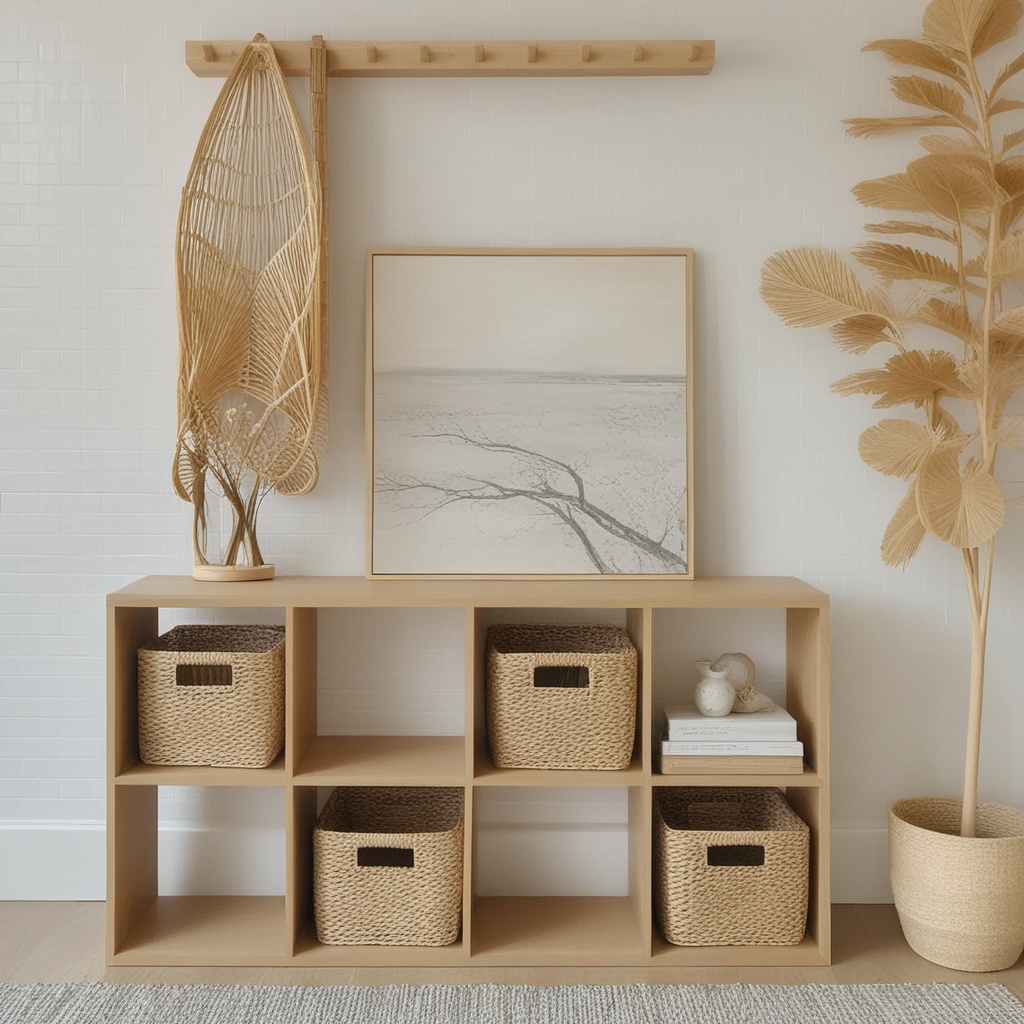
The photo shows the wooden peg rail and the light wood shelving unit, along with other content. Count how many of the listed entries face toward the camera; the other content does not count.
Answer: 2

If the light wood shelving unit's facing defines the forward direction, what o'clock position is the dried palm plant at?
The dried palm plant is roughly at 9 o'clock from the light wood shelving unit.

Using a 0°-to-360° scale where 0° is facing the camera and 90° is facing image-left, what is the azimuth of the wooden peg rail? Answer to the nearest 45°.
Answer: approximately 0°

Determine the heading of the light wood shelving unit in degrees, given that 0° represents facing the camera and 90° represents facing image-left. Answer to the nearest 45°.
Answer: approximately 0°
